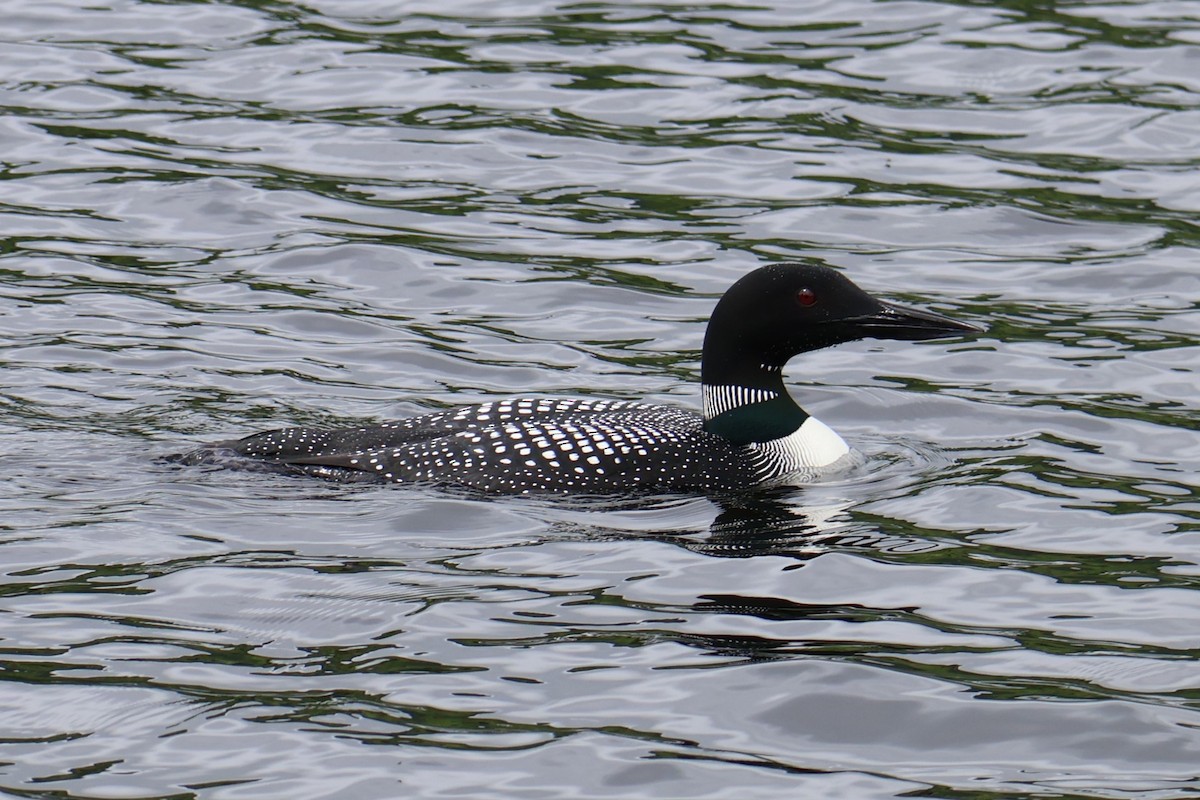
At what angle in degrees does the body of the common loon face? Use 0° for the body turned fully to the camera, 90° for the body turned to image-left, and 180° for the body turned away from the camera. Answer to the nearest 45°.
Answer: approximately 270°
